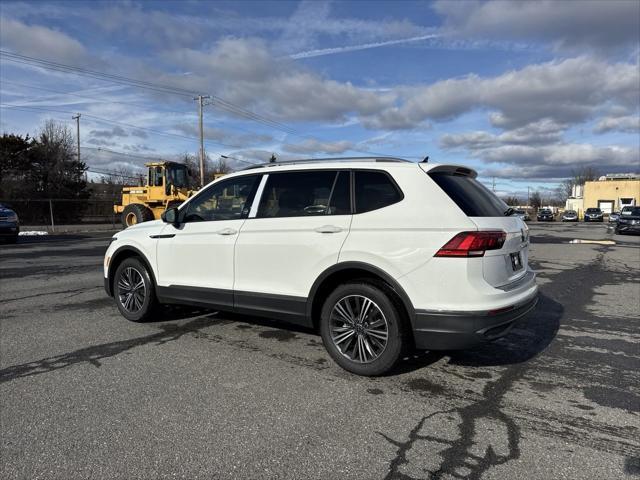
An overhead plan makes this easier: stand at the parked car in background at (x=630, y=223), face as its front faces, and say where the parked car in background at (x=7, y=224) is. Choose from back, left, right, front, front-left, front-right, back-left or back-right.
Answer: front

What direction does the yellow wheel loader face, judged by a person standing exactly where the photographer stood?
facing the viewer and to the right of the viewer

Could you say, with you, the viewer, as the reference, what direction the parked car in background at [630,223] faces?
facing the viewer and to the left of the viewer

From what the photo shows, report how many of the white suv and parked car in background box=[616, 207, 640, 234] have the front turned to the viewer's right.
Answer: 0

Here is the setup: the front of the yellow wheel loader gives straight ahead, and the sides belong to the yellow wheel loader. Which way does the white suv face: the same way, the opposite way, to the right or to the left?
the opposite way

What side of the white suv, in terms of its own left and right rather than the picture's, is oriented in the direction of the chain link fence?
front

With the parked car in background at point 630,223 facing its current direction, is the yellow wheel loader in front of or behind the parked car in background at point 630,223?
in front

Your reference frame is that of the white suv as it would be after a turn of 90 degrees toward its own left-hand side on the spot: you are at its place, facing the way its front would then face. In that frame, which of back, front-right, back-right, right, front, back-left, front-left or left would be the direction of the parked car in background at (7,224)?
right

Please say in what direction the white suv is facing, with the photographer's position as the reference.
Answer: facing away from the viewer and to the left of the viewer

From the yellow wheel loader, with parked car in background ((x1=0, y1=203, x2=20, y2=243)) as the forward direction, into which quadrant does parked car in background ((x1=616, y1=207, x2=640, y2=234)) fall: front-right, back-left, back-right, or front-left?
back-left
